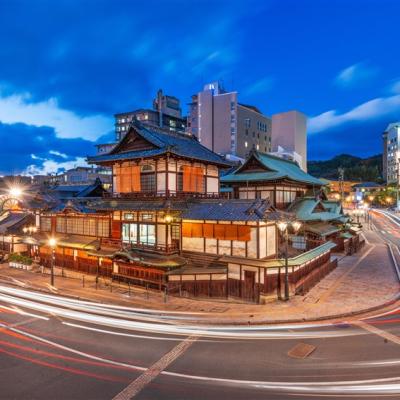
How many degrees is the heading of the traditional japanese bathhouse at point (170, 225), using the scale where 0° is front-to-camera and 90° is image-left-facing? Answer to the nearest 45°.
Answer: approximately 45°

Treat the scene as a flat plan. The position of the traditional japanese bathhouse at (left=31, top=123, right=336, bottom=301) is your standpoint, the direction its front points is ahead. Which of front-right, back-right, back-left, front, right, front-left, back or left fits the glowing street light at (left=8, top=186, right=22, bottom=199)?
right

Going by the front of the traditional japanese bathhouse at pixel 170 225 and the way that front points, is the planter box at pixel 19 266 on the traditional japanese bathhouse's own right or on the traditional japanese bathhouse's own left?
on the traditional japanese bathhouse's own right

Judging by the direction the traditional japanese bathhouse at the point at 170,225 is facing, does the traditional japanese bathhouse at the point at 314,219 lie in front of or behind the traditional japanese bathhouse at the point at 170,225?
behind

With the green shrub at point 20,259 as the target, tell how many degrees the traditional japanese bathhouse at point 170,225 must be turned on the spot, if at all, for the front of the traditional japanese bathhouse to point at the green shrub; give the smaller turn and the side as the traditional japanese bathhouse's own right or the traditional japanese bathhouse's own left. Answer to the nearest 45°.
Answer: approximately 90° to the traditional japanese bathhouse's own right
